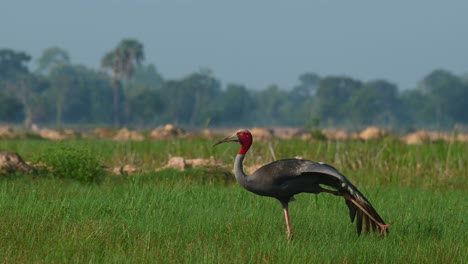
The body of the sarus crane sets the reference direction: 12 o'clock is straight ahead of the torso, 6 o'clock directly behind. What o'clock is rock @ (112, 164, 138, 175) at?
The rock is roughly at 2 o'clock from the sarus crane.

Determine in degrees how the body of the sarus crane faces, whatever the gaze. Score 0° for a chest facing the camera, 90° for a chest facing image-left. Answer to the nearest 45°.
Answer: approximately 90°

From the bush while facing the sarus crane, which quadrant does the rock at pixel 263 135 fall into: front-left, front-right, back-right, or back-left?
back-left

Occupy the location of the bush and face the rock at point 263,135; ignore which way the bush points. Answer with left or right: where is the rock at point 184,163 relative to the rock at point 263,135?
right

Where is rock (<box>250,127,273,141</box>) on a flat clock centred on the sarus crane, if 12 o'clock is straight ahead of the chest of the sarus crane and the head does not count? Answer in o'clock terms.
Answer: The rock is roughly at 3 o'clock from the sarus crane.

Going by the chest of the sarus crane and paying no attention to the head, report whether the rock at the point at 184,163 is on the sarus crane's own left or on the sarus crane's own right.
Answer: on the sarus crane's own right

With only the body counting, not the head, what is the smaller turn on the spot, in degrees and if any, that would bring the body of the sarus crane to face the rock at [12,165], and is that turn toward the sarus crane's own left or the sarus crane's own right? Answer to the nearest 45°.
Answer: approximately 45° to the sarus crane's own right
